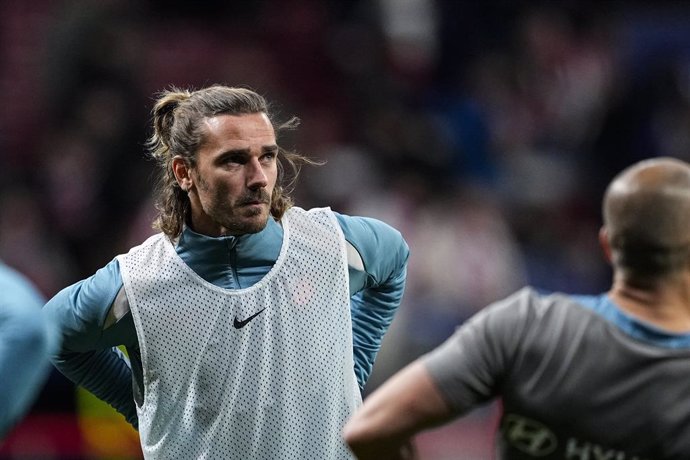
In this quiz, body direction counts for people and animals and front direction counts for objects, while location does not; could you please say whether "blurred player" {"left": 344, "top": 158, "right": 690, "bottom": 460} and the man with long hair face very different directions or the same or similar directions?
very different directions

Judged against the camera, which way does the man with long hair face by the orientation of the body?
toward the camera

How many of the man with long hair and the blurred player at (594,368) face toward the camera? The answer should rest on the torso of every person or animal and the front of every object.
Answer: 1

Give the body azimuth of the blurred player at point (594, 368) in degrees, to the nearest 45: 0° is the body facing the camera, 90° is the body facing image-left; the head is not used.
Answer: approximately 180°

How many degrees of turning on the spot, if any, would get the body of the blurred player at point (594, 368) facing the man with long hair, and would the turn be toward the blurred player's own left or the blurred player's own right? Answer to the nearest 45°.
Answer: approximately 45° to the blurred player's own left

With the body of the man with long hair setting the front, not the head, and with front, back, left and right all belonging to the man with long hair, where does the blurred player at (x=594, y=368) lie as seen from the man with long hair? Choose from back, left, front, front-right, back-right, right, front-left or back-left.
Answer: front-left
